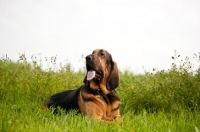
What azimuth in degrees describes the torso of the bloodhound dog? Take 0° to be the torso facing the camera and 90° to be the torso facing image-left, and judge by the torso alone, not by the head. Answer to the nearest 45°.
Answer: approximately 315°
